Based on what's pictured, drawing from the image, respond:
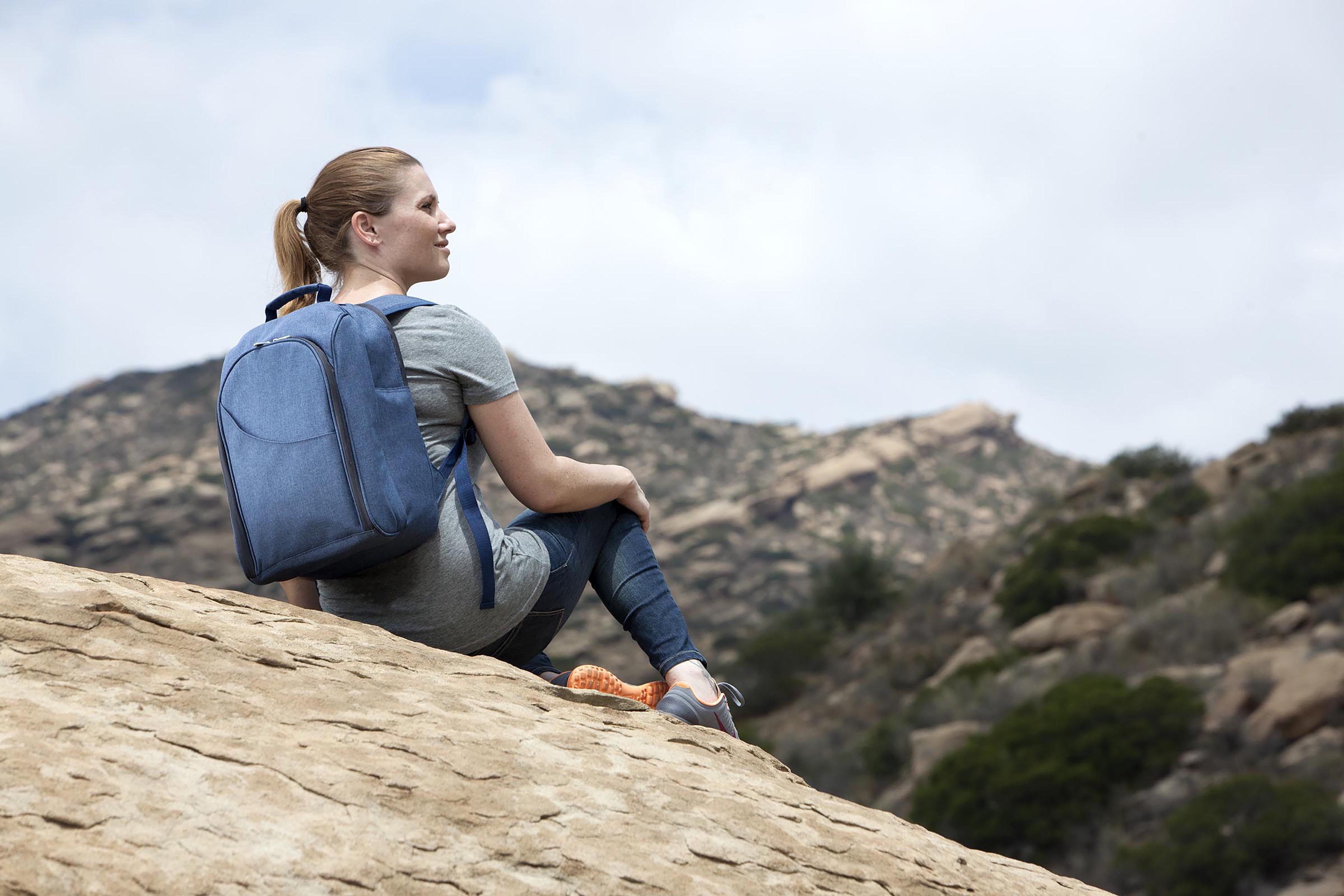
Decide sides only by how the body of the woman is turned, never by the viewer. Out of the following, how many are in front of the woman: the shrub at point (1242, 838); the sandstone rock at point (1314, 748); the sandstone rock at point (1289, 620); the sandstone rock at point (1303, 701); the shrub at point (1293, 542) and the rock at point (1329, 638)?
6

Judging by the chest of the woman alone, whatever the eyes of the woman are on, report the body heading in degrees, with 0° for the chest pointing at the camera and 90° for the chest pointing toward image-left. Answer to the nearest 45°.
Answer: approximately 225°

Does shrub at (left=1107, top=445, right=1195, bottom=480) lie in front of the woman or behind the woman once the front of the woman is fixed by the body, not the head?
in front

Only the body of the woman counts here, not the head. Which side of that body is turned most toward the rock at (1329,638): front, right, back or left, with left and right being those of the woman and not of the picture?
front

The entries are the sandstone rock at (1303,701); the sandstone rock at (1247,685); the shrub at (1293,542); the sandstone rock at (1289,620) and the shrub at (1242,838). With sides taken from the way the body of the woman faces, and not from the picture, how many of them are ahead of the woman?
5

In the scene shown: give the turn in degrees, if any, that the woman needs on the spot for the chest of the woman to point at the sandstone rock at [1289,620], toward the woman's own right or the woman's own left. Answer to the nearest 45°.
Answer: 0° — they already face it

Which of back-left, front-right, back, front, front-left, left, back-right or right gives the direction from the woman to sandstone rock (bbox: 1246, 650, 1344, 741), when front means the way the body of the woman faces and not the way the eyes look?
front

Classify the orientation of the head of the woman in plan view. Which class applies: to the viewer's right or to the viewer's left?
to the viewer's right

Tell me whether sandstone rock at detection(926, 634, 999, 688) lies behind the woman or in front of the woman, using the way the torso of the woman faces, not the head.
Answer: in front

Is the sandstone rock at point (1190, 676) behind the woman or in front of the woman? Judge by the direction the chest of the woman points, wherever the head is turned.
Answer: in front

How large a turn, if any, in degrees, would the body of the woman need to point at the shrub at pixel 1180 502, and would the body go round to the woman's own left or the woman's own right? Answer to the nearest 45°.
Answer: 0° — they already face it
